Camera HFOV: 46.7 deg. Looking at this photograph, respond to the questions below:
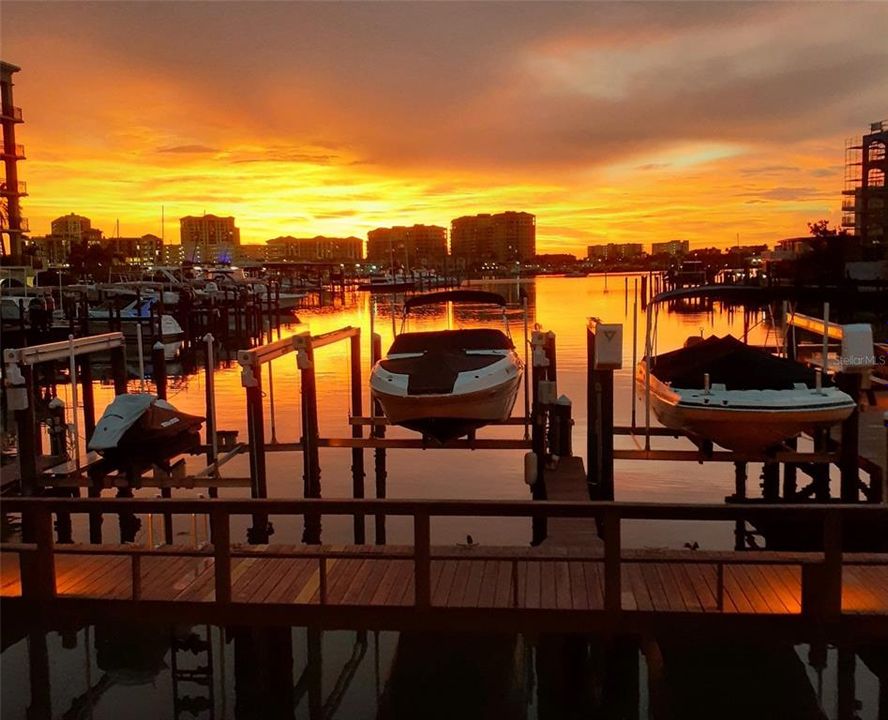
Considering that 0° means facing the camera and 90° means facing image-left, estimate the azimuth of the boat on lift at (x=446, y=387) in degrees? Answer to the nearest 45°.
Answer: approximately 0°

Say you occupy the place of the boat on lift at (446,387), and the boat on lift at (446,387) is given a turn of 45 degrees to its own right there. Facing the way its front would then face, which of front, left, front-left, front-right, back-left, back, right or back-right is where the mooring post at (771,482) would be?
back-left

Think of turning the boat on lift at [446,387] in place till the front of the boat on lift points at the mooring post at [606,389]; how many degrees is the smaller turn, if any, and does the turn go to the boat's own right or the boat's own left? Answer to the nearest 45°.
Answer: approximately 45° to the boat's own left

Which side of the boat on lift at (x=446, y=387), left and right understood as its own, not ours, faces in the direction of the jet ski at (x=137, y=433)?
right

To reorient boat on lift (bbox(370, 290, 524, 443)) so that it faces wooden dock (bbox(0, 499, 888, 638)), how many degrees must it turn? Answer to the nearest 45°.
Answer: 0° — it already faces it

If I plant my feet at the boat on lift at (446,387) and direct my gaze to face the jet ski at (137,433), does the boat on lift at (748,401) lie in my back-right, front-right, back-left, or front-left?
back-left

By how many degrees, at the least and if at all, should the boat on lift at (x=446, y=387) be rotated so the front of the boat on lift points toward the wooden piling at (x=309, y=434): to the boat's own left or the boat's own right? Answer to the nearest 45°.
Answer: approximately 45° to the boat's own right
